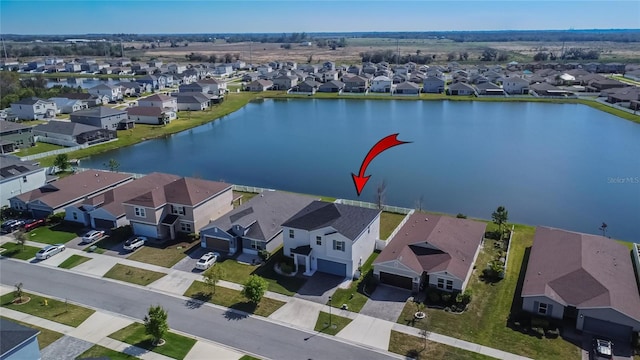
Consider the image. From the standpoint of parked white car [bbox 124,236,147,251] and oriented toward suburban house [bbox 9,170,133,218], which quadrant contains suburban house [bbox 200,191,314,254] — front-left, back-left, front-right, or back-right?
back-right

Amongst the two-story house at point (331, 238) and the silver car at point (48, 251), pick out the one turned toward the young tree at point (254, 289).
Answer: the two-story house

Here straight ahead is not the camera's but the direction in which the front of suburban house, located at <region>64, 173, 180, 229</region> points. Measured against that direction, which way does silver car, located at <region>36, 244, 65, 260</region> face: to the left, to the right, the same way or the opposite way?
the opposite way

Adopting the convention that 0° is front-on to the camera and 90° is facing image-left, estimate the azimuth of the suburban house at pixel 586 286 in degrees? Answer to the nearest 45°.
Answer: approximately 0°

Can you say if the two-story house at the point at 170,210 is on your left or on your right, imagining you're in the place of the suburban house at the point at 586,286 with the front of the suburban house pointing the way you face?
on your right

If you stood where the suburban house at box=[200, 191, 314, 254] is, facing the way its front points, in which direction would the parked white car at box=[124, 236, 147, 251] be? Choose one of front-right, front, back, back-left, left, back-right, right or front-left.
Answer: front-right

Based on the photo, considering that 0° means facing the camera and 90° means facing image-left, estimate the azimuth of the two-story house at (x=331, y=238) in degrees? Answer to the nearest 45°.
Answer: approximately 45°

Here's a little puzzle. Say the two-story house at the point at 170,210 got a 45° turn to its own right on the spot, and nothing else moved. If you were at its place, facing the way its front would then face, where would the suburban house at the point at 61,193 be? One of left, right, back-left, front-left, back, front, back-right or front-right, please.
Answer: front-right

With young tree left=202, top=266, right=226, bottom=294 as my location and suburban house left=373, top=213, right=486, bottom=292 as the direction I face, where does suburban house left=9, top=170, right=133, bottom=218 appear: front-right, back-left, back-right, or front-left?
back-left

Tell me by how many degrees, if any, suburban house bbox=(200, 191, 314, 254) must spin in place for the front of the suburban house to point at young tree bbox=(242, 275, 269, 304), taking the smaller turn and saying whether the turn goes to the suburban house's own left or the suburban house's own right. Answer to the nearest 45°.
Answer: approximately 45° to the suburban house's own left

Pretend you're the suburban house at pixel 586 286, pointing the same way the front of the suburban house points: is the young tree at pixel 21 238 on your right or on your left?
on your right

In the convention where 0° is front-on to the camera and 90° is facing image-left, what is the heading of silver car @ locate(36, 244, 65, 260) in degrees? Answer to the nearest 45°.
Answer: approximately 225°
